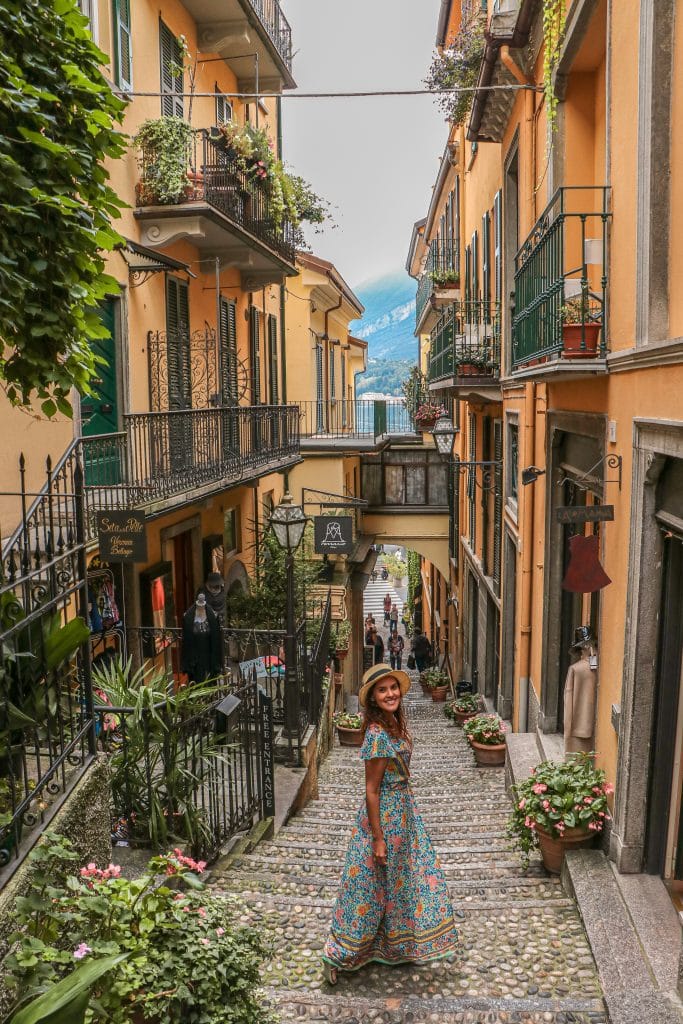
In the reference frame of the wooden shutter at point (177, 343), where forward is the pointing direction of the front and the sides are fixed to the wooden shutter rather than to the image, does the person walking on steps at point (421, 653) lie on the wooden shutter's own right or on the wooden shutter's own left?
on the wooden shutter's own left

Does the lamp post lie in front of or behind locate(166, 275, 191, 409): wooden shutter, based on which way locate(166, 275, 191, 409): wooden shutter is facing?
in front

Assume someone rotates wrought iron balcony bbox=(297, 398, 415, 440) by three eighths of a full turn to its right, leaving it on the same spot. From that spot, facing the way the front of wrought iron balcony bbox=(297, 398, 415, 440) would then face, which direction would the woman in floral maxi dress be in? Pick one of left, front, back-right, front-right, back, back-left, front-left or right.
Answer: back-left

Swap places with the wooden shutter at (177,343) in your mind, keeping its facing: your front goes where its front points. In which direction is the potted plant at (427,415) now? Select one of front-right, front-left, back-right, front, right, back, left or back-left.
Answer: left

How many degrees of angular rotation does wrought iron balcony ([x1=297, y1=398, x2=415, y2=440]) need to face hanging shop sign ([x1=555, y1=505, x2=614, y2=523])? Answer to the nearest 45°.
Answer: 0° — it already faces it

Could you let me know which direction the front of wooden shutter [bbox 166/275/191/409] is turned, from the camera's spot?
facing the viewer and to the right of the viewer

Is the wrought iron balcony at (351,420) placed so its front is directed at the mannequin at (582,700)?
yes

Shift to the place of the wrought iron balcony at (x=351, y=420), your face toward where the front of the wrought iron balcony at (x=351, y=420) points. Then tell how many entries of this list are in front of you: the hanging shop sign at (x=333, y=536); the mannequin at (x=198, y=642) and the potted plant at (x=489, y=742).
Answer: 3

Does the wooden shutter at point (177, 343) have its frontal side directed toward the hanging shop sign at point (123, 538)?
no

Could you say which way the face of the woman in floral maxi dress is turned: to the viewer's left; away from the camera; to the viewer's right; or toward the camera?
toward the camera

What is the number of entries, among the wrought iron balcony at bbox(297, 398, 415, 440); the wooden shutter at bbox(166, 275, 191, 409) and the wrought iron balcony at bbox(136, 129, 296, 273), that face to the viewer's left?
0

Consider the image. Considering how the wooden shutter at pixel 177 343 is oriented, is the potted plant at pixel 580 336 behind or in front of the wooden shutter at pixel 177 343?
in front

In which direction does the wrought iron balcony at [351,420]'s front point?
toward the camera
